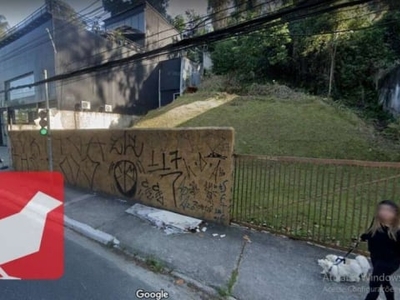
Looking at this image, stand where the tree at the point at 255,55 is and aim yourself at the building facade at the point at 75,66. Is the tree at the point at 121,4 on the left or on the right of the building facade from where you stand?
right

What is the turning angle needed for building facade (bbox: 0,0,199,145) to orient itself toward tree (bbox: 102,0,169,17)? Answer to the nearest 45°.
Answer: approximately 135° to its right

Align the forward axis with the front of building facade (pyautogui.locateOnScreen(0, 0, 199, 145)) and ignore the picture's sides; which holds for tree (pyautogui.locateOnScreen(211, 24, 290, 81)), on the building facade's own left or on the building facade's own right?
on the building facade's own left

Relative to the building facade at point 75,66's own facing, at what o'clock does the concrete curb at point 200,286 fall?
The concrete curb is roughly at 10 o'clock from the building facade.

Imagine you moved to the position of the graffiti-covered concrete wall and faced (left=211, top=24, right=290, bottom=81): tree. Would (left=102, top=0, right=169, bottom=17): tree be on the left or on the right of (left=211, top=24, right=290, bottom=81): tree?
left

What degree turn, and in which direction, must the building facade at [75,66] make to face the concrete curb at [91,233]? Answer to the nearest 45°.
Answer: approximately 45° to its left

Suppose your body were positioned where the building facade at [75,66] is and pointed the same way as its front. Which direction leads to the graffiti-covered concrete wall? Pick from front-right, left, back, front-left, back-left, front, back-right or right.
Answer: front-left

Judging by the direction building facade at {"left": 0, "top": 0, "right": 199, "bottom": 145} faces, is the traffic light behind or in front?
in front

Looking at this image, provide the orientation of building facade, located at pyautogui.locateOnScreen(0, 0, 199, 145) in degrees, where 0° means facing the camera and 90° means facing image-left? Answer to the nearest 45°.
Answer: approximately 45°

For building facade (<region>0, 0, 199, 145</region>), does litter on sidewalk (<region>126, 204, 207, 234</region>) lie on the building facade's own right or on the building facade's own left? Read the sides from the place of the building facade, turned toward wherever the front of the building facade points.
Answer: on the building facade's own left

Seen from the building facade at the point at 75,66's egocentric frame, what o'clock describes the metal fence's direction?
The metal fence is roughly at 10 o'clock from the building facade.
